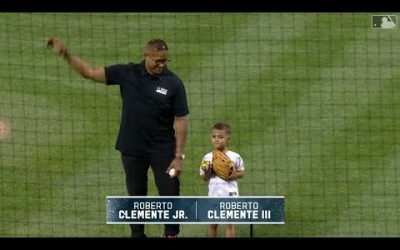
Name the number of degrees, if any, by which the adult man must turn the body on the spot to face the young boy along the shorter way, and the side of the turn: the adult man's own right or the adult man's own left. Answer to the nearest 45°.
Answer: approximately 90° to the adult man's own left

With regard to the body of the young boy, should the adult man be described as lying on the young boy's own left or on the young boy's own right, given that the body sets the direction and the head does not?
on the young boy's own right

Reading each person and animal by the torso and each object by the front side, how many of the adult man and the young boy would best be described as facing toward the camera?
2

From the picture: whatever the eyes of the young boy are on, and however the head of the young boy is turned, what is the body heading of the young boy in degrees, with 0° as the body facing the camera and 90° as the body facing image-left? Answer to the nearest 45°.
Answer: approximately 0°

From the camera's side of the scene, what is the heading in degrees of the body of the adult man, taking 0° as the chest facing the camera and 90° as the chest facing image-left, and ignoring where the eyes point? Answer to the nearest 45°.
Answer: approximately 0°
